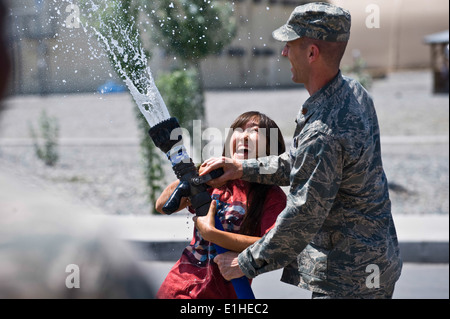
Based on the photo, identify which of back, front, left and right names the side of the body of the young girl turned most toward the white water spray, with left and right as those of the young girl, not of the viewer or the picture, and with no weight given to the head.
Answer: right

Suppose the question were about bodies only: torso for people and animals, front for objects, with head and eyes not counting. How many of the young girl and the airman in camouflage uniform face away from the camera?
0

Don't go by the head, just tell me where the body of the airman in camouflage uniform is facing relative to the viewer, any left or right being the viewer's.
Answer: facing to the left of the viewer

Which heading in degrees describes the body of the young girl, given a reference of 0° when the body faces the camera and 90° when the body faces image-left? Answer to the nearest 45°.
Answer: approximately 45°

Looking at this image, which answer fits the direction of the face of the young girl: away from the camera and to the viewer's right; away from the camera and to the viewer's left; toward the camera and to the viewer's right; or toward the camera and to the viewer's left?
toward the camera and to the viewer's left

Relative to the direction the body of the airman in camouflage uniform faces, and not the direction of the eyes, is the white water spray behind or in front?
in front
